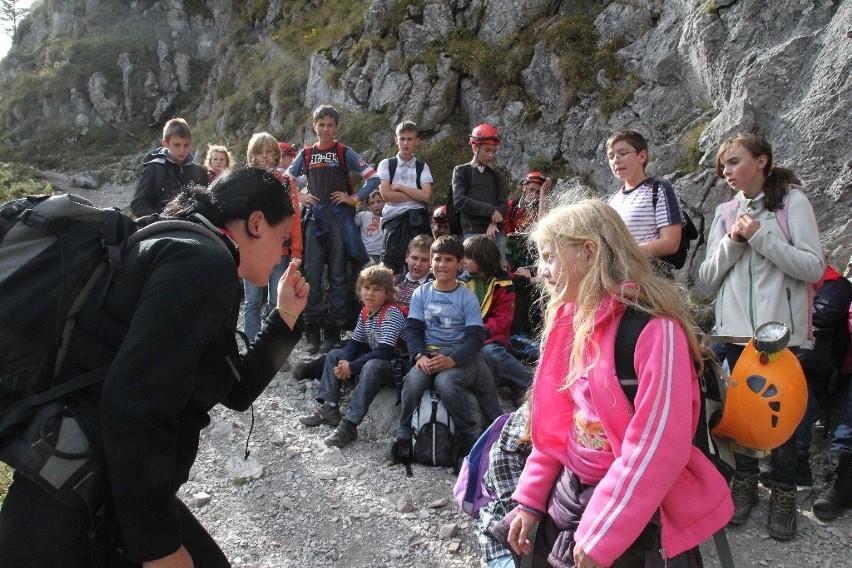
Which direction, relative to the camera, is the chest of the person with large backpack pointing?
to the viewer's right

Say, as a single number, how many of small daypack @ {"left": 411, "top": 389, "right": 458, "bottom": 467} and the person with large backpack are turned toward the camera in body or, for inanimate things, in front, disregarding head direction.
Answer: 1

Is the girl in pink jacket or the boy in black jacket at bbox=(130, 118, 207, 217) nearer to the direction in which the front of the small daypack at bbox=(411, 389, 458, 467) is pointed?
the girl in pink jacket

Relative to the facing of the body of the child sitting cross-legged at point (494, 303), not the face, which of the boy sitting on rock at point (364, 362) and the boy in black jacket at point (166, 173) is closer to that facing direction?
the boy sitting on rock

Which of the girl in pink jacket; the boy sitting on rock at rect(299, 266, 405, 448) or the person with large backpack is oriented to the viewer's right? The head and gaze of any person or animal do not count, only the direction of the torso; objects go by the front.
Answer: the person with large backpack

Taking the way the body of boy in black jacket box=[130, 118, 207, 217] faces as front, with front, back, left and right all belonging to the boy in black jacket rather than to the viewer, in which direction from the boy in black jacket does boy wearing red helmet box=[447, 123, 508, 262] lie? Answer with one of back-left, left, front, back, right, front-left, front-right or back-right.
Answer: front-left

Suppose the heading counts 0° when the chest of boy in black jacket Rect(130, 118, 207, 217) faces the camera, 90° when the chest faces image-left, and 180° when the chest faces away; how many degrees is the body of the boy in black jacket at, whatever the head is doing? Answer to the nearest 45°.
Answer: approximately 315°

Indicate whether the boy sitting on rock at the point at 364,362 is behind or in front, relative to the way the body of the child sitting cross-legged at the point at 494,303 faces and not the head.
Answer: in front
